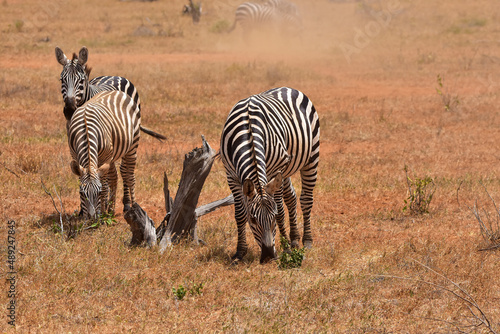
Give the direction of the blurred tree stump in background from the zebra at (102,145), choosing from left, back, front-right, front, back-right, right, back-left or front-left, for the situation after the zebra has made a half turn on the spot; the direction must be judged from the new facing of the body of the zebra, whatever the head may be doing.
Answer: front-left

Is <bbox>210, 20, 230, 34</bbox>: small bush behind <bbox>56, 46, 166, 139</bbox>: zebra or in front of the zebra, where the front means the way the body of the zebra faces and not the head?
behind

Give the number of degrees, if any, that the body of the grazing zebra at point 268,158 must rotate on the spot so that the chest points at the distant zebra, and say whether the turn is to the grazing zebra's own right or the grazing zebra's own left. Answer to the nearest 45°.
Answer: approximately 135° to the grazing zebra's own right

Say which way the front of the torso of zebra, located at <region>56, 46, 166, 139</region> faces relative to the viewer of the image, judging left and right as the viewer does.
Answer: facing the viewer and to the left of the viewer

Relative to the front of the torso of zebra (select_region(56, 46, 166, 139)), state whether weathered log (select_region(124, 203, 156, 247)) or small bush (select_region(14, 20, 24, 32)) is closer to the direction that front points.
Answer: the weathered log

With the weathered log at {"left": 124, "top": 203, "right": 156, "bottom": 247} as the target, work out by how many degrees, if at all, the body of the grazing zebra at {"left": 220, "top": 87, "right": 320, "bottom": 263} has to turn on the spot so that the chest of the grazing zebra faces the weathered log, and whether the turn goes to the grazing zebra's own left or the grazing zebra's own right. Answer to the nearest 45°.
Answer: approximately 45° to the grazing zebra's own right

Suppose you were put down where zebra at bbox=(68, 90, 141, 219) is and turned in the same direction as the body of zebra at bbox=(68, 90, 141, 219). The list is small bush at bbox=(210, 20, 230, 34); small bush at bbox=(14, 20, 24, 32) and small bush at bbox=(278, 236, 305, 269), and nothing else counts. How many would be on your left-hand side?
1

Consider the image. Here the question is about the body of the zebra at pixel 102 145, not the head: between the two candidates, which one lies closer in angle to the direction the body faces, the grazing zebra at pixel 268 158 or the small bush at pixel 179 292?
the small bush

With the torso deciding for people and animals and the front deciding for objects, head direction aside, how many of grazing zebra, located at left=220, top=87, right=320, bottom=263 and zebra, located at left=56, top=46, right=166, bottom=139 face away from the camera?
0

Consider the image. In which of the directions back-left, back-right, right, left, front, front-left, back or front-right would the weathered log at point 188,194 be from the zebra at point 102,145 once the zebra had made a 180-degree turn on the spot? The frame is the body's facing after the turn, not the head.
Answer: right

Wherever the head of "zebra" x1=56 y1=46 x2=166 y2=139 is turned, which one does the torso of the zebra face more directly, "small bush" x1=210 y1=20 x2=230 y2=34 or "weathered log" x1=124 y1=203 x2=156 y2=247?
the weathered log
